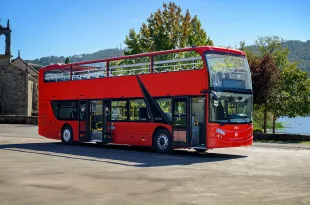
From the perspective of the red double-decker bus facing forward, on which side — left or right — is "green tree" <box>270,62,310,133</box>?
on its left

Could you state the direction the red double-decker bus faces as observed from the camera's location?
facing the viewer and to the right of the viewer
